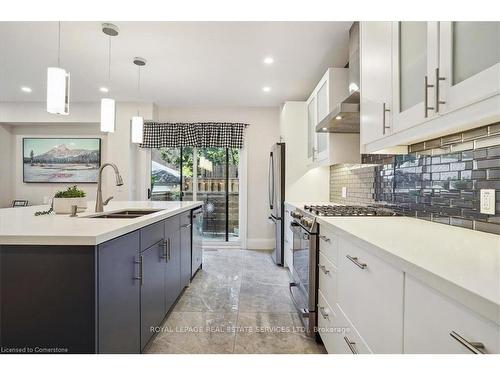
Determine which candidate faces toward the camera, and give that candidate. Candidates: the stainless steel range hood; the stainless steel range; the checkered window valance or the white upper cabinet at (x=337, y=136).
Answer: the checkered window valance

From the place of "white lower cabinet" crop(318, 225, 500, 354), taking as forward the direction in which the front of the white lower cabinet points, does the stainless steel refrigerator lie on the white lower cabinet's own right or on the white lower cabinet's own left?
on the white lower cabinet's own right

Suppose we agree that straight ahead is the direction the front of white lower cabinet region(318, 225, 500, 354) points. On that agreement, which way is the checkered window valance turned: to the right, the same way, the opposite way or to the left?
to the left

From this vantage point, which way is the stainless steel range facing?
to the viewer's left

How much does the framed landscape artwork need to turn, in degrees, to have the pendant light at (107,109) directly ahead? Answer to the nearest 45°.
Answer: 0° — it already faces it

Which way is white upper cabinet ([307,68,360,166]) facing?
to the viewer's left

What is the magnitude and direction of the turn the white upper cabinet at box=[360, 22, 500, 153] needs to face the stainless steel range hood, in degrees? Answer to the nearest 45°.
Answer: approximately 90° to its right

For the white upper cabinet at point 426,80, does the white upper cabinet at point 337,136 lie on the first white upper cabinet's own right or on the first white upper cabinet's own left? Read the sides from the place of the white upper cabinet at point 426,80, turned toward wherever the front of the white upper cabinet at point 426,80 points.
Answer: on the first white upper cabinet's own right

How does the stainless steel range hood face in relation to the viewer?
to the viewer's left
